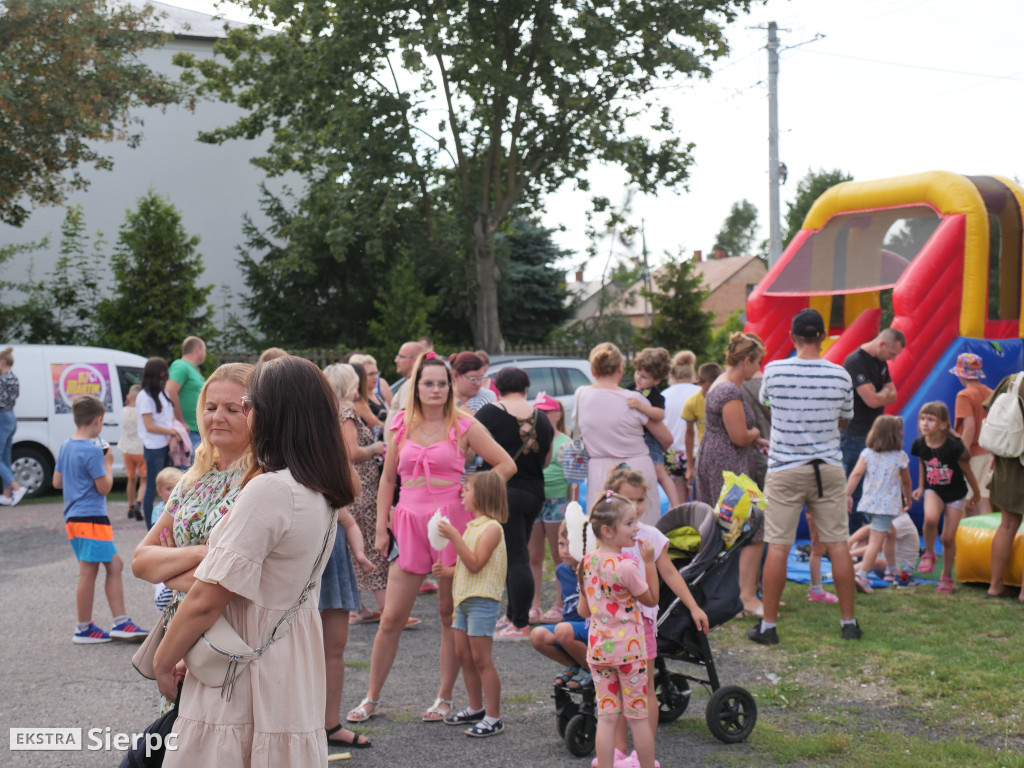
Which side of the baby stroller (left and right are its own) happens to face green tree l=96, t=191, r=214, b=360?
right

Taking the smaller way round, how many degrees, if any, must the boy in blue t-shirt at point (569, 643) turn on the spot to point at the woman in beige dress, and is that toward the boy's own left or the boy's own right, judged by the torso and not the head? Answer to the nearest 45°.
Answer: approximately 45° to the boy's own left

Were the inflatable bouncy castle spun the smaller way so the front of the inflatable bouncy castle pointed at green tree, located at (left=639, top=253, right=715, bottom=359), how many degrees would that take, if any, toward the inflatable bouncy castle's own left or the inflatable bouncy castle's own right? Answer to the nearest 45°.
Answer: approximately 135° to the inflatable bouncy castle's own right

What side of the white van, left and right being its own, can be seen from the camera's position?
right

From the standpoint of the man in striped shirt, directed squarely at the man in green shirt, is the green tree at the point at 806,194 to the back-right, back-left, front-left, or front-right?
front-right

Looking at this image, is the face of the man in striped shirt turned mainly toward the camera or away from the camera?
away from the camera

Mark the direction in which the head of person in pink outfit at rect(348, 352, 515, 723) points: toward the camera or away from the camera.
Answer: toward the camera

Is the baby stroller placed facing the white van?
no

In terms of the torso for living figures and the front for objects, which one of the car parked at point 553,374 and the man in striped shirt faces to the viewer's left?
the car parked

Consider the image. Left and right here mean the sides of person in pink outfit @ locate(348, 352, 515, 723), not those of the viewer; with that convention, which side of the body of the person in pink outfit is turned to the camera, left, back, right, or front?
front

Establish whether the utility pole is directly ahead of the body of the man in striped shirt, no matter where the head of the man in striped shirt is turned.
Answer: yes

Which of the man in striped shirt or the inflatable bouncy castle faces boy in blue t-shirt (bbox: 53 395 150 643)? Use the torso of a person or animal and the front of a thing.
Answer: the inflatable bouncy castle

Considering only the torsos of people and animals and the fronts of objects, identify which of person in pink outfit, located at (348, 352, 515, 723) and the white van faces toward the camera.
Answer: the person in pink outfit

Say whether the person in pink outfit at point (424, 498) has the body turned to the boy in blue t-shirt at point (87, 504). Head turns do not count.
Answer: no
